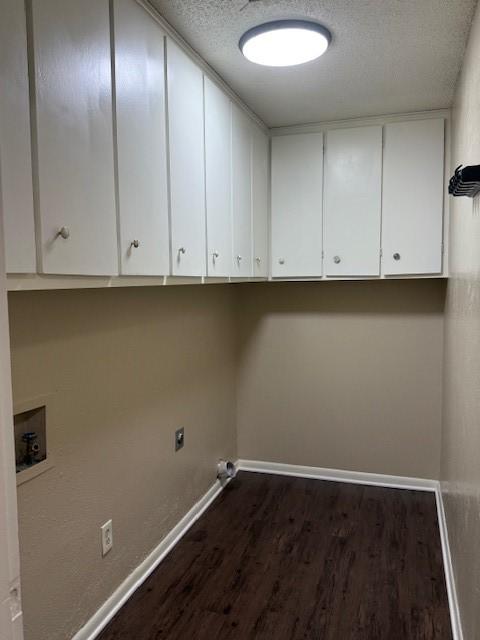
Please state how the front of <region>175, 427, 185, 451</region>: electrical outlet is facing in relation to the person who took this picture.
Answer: facing the viewer and to the right of the viewer

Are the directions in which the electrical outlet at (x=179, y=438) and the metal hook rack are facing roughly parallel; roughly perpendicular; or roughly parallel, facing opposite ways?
roughly parallel, facing opposite ways

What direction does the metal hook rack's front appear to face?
to the viewer's left

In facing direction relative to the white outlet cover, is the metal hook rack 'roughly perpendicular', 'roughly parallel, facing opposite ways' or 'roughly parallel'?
roughly parallel, facing opposite ways

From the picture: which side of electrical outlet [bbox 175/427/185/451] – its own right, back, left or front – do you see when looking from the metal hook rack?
front

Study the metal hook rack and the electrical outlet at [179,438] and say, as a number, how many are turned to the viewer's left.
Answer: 1

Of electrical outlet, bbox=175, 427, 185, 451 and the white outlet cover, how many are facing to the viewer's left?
0

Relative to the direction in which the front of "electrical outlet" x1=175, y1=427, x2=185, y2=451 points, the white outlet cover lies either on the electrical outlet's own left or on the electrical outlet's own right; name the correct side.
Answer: on the electrical outlet's own right
